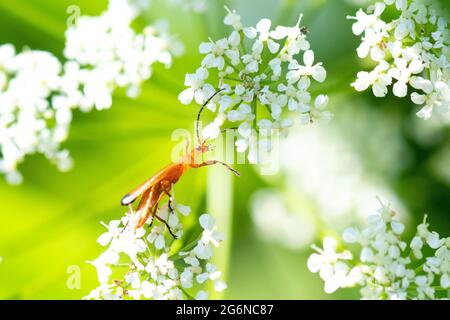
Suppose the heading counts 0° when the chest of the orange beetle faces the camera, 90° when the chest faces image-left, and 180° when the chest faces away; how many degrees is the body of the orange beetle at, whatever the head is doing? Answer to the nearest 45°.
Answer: approximately 270°
